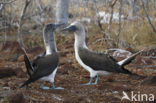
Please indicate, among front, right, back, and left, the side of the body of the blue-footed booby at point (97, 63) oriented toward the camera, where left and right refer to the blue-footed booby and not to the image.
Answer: left

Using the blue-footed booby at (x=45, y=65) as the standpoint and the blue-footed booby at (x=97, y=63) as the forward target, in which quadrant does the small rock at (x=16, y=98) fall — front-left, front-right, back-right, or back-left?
back-right

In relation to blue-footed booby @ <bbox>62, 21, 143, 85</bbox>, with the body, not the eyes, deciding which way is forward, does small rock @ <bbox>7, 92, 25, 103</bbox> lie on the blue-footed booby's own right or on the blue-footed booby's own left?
on the blue-footed booby's own left

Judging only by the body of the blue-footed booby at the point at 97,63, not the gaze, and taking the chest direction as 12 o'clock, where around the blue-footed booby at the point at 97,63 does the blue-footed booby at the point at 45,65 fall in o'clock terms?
the blue-footed booby at the point at 45,65 is roughly at 11 o'clock from the blue-footed booby at the point at 97,63.
